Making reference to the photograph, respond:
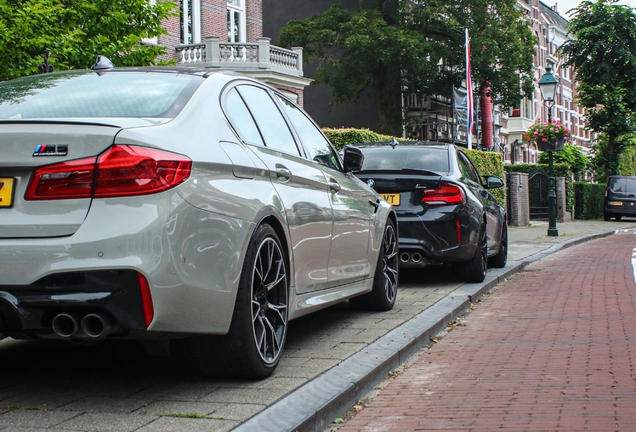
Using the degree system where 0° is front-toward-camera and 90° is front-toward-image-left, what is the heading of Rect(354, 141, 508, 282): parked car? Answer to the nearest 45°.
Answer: approximately 180°

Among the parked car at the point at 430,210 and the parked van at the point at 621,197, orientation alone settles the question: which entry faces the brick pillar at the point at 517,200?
the parked car at the point at 430,210

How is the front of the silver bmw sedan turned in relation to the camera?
facing away from the viewer and to the right of the viewer
